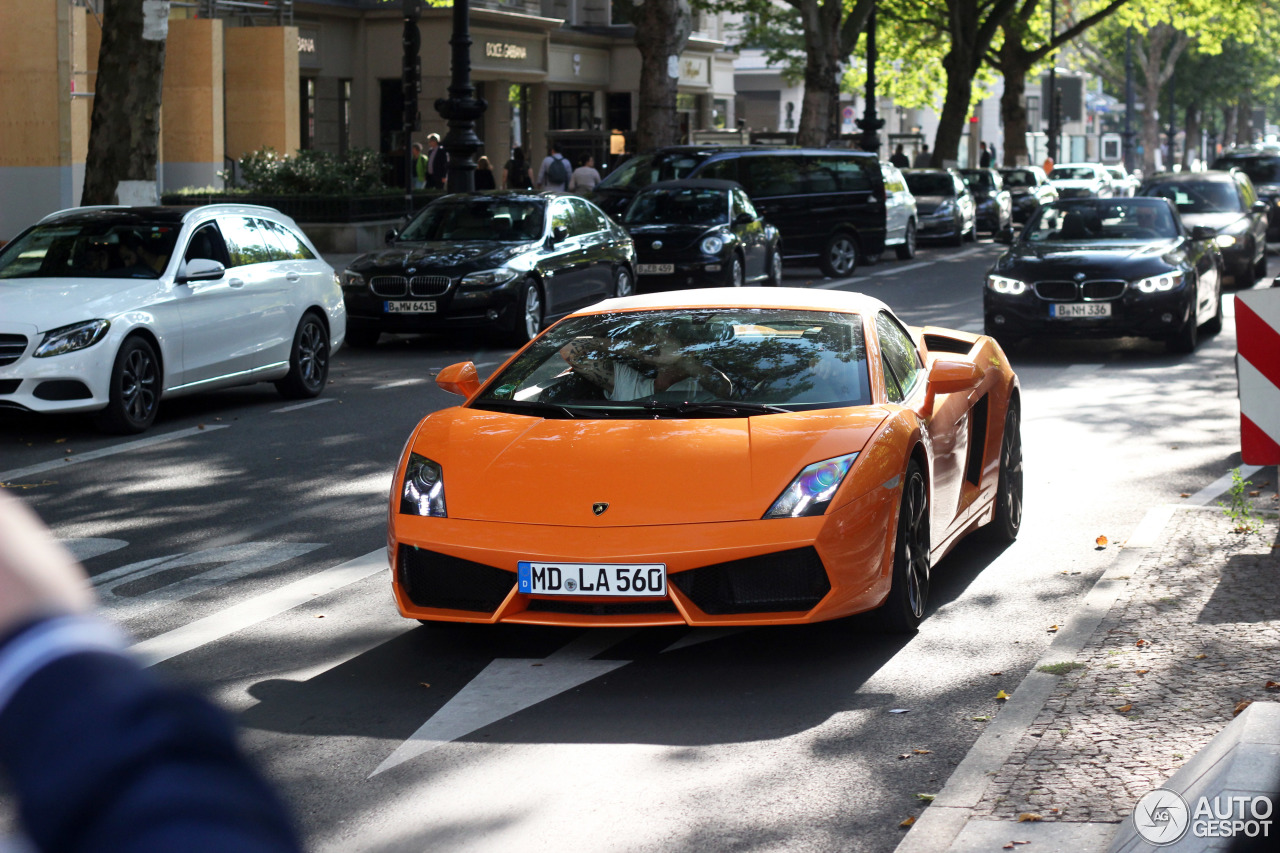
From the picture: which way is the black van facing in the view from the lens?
facing the viewer and to the left of the viewer

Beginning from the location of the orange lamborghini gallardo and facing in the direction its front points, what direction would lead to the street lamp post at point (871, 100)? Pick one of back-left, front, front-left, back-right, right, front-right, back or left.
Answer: back-right

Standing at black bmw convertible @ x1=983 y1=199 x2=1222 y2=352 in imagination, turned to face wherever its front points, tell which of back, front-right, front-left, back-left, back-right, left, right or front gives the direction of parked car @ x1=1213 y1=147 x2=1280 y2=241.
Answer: back

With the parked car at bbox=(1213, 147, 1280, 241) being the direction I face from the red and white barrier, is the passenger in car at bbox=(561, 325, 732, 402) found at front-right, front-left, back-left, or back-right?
back-left

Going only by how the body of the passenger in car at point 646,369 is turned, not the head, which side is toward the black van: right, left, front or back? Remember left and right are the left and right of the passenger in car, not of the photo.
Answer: back

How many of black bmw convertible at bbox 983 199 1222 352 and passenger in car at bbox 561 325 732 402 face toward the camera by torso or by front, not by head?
2

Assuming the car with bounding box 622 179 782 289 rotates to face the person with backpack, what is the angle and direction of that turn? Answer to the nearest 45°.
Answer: approximately 135° to its right

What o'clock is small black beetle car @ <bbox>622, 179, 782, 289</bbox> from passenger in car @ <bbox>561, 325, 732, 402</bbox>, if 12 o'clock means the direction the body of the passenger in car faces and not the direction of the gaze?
The small black beetle car is roughly at 6 o'clock from the passenger in car.

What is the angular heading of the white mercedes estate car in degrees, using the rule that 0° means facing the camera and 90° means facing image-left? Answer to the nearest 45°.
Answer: approximately 45°
